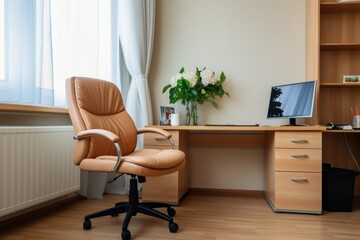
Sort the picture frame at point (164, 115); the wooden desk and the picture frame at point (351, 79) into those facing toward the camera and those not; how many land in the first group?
3

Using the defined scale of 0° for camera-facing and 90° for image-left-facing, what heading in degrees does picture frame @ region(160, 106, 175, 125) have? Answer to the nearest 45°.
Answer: approximately 0°

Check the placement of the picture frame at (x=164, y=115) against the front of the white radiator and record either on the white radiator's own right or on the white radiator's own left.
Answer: on the white radiator's own left

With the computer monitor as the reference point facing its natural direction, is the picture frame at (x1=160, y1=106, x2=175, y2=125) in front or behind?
in front

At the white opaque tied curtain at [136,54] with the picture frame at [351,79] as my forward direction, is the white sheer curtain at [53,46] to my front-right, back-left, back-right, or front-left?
back-right

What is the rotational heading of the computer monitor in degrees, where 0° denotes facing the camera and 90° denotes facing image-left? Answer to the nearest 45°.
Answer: approximately 45°

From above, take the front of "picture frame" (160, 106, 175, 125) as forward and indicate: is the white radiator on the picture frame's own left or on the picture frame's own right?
on the picture frame's own right

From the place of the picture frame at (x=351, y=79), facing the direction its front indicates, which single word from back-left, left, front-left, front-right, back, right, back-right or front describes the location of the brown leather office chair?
front-right

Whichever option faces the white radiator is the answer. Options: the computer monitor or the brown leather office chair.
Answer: the computer monitor

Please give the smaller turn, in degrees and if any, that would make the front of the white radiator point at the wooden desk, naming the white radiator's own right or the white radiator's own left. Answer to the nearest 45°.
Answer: approximately 45° to the white radiator's own left

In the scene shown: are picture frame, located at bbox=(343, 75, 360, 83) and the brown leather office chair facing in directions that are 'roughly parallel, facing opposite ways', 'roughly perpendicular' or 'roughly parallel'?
roughly perpendicular

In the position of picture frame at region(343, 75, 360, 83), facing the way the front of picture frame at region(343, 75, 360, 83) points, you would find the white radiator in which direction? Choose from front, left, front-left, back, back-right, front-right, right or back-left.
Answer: front-right

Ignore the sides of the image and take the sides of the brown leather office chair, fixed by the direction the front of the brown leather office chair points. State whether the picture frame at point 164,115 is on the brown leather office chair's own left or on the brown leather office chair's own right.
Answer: on the brown leather office chair's own left
